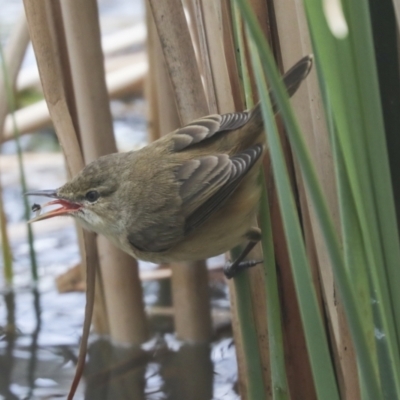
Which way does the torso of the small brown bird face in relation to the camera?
to the viewer's left

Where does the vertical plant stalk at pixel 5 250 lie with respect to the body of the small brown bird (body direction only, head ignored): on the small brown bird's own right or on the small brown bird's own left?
on the small brown bird's own right

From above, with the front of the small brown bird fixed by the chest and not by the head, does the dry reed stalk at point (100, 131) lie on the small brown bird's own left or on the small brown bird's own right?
on the small brown bird's own right

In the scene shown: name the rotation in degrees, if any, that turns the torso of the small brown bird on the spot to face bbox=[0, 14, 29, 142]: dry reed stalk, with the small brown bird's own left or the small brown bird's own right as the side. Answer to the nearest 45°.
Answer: approximately 45° to the small brown bird's own right

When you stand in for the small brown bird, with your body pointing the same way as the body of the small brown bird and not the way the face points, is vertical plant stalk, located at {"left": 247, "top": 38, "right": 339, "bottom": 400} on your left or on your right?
on your left

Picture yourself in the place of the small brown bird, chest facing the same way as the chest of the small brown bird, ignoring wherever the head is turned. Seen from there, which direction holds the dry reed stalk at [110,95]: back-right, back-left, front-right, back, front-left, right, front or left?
right

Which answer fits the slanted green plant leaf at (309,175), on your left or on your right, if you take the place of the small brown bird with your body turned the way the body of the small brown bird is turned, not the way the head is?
on your left
